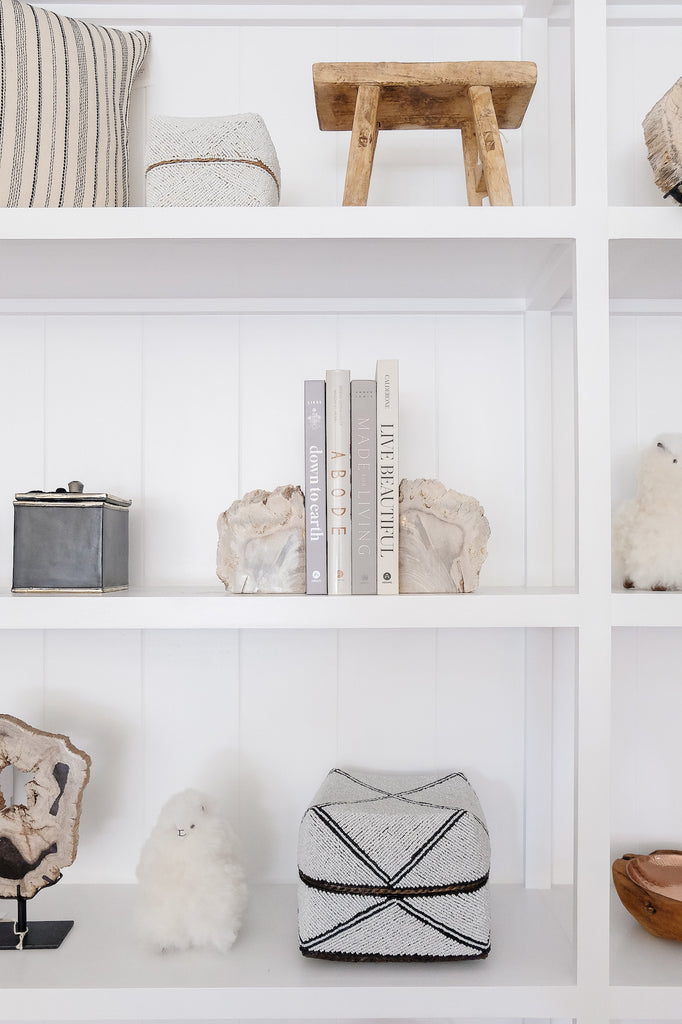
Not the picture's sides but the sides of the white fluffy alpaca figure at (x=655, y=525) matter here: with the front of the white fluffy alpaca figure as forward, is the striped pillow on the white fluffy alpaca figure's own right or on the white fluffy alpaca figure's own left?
on the white fluffy alpaca figure's own right

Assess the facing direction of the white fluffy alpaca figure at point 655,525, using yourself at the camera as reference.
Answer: facing the viewer and to the right of the viewer

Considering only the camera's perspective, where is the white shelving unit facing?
facing the viewer
